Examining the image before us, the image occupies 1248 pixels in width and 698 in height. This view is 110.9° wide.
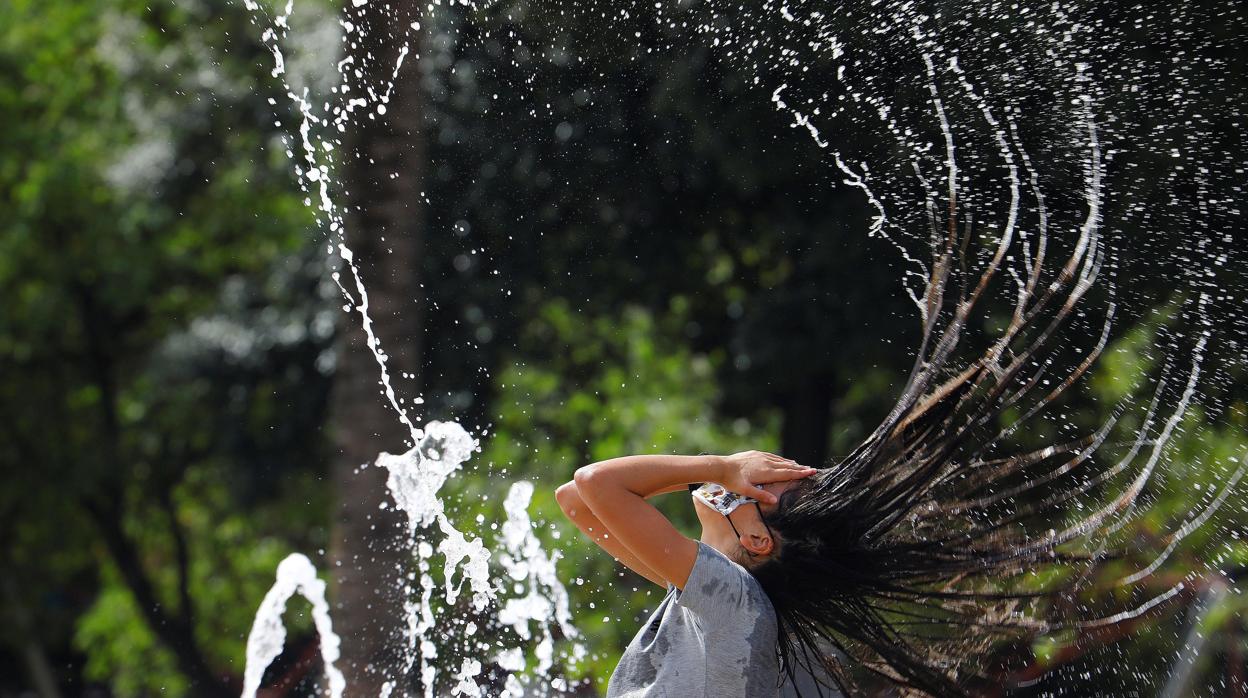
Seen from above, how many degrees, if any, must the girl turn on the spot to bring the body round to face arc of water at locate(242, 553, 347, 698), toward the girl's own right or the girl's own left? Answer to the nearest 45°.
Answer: approximately 45° to the girl's own right

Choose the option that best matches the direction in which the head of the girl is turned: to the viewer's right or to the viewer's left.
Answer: to the viewer's left

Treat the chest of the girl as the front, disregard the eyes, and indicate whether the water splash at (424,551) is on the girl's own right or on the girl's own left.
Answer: on the girl's own right

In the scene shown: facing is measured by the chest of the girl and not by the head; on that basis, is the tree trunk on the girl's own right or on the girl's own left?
on the girl's own right

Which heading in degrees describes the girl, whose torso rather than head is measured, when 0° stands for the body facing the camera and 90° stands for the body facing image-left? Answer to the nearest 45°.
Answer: approximately 90°
